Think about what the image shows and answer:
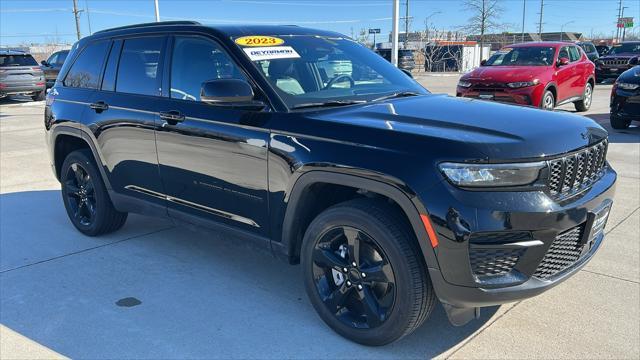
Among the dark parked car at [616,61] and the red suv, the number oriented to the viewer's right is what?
0

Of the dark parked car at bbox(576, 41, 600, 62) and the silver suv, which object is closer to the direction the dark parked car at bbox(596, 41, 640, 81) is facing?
the silver suv

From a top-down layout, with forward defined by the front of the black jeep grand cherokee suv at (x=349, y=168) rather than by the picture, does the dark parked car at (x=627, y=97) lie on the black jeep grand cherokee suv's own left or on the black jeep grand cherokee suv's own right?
on the black jeep grand cherokee suv's own left

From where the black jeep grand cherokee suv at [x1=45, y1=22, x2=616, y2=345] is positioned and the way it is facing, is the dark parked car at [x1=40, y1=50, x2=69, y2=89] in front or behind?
behind

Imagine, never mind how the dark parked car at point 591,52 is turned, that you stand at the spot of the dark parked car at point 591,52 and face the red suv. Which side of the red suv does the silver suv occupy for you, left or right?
right

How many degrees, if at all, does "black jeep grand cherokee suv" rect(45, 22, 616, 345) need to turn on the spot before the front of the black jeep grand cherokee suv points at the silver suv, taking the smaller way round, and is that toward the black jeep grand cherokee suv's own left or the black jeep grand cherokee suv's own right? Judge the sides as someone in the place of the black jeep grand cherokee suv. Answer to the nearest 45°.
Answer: approximately 180°

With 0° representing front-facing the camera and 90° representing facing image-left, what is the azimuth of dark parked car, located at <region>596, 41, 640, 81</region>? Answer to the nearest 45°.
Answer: approximately 45°

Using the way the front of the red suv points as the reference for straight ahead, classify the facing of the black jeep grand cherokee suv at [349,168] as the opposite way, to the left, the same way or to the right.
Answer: to the left

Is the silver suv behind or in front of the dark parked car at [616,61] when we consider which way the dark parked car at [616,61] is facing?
in front
